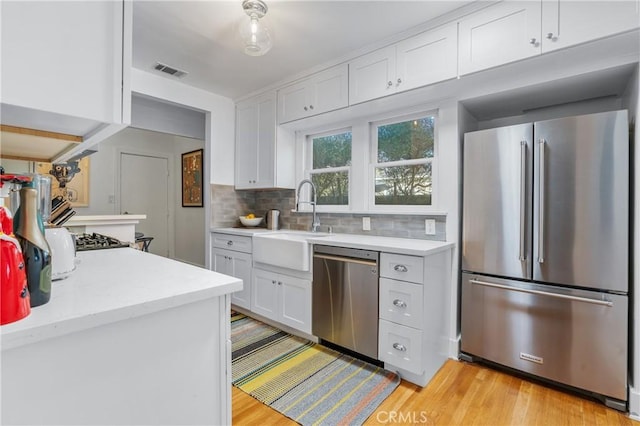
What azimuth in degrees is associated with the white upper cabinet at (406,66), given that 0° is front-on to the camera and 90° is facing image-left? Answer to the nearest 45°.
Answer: approximately 45°

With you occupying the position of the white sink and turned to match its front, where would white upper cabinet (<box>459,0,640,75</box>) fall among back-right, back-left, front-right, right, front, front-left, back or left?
left

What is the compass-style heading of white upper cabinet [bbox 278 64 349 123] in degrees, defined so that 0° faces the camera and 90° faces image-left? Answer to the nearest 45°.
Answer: approximately 45°

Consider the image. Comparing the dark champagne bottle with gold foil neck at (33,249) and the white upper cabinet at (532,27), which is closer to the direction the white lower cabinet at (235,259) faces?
the dark champagne bottle with gold foil neck

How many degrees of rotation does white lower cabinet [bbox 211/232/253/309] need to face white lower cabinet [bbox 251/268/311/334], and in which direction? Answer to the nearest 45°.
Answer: approximately 90° to its left
